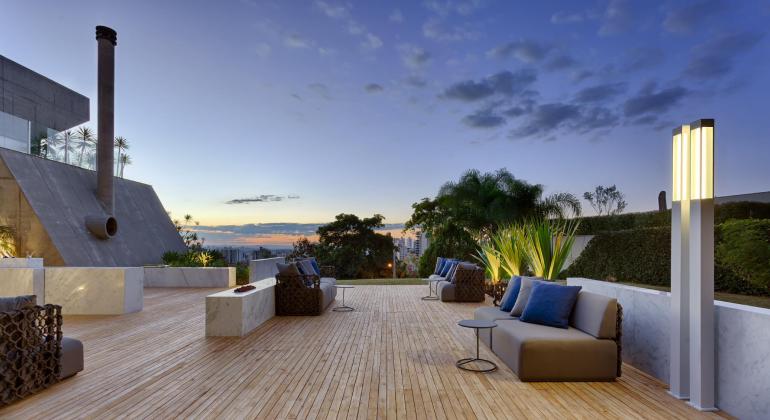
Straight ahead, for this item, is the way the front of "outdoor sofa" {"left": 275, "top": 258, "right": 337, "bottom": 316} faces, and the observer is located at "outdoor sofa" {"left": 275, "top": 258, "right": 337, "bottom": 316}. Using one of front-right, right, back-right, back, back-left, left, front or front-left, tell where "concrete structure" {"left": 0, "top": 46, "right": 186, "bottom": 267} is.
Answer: back-left

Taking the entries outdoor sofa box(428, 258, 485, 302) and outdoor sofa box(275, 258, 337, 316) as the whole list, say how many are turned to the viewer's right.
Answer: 1

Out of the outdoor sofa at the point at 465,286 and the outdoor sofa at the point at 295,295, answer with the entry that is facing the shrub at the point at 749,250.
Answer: the outdoor sofa at the point at 295,295

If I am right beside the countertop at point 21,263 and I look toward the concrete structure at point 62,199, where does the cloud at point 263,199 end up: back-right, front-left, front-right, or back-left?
front-right

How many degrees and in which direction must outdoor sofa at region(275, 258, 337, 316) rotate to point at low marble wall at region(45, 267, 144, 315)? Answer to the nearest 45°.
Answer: approximately 180°

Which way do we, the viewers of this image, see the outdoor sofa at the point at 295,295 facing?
facing to the right of the viewer

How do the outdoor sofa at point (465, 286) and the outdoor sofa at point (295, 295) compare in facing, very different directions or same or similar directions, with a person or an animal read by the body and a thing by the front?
very different directions

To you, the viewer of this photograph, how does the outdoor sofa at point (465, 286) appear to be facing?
facing to the left of the viewer

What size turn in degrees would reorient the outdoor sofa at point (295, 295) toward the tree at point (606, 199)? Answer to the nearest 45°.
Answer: approximately 45° to its left

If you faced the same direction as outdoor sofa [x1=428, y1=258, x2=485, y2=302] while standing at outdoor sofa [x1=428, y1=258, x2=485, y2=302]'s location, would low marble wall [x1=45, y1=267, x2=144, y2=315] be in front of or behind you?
in front

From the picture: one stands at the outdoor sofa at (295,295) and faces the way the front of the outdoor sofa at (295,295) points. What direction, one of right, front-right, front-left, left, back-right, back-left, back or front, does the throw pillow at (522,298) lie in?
front-right

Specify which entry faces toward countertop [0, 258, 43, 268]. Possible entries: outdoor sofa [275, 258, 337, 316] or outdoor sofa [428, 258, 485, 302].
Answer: outdoor sofa [428, 258, 485, 302]

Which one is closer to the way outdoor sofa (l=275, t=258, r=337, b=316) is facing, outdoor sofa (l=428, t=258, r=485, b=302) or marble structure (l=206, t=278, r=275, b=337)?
the outdoor sofa
